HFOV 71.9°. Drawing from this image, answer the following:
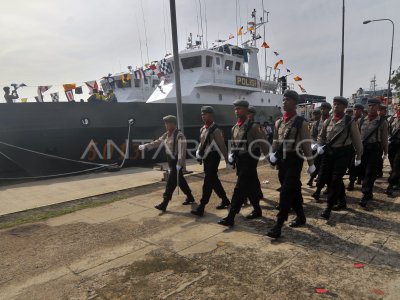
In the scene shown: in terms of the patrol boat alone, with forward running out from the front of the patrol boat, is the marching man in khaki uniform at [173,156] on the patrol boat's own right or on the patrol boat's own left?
on the patrol boat's own left

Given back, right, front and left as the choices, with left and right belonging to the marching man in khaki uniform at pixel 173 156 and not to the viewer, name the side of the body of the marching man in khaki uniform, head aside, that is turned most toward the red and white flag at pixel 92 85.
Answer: right

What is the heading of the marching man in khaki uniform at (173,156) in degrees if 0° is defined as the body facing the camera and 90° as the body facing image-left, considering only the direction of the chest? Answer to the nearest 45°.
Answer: approximately 45°

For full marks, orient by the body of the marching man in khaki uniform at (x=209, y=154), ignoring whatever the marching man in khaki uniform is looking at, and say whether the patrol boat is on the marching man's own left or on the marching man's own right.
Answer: on the marching man's own right

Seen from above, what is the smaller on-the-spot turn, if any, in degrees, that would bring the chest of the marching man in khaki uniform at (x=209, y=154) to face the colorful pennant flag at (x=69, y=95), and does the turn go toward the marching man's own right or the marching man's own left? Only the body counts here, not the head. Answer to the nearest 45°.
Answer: approximately 90° to the marching man's own right

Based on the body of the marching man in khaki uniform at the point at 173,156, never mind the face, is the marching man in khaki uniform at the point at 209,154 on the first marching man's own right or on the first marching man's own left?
on the first marching man's own left

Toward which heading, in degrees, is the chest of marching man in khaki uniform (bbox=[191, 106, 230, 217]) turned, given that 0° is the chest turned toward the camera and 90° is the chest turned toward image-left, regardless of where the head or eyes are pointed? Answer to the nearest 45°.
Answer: approximately 45°

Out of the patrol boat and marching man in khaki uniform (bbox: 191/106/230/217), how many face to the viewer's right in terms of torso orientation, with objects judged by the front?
0

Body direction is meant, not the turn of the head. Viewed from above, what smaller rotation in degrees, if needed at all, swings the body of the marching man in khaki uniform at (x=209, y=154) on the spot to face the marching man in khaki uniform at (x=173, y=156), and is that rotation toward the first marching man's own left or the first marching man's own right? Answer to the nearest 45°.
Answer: approximately 90° to the first marching man's own right
